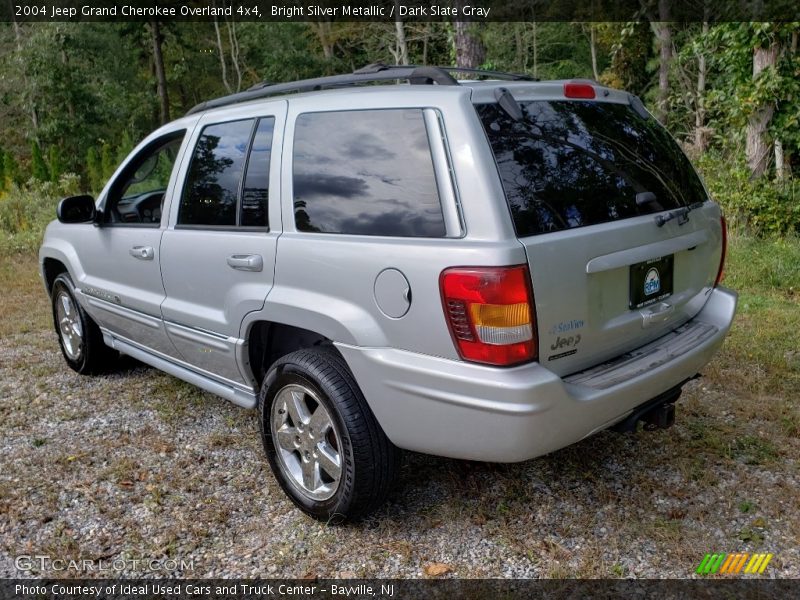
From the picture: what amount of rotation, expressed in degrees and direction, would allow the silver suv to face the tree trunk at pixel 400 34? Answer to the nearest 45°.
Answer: approximately 45° to its right

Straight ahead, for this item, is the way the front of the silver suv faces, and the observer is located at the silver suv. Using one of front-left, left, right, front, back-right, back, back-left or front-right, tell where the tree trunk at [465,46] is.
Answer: front-right

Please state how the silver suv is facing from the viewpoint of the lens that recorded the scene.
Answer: facing away from the viewer and to the left of the viewer

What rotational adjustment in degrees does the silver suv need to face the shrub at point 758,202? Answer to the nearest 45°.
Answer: approximately 90° to its right

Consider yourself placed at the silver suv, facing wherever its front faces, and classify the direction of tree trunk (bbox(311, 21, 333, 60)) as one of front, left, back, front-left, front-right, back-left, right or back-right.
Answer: front-right

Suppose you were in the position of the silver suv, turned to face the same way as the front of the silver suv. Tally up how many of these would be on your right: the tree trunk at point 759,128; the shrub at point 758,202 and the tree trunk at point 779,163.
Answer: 3

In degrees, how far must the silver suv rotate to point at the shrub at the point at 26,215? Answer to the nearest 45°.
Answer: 0° — it already faces it

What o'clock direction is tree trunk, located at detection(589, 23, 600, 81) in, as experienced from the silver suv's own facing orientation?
The tree trunk is roughly at 2 o'clock from the silver suv.

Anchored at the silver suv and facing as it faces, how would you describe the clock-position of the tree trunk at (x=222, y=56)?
The tree trunk is roughly at 1 o'clock from the silver suv.

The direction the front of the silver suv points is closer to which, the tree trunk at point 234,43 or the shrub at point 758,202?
the tree trunk

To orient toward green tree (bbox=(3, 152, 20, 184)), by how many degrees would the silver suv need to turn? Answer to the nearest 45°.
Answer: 0° — it already faces it

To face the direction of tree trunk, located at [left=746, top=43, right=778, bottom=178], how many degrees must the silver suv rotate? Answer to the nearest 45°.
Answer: approximately 90° to its right
